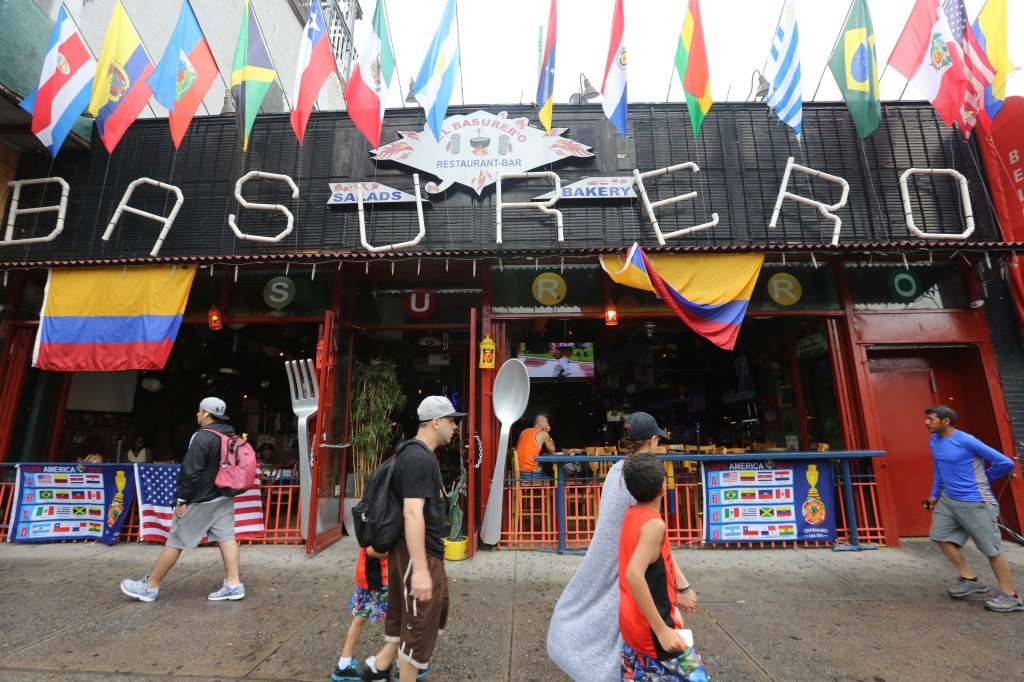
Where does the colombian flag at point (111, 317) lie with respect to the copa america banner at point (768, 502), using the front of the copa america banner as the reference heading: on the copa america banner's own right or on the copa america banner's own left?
on the copa america banner's own right

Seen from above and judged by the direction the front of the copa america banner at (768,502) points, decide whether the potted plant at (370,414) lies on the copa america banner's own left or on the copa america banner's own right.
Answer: on the copa america banner's own right

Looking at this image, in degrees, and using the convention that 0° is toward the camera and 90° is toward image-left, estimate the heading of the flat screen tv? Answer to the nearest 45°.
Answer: approximately 0°

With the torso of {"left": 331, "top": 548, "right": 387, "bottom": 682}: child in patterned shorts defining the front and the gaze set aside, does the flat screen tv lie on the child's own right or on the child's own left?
on the child's own left
